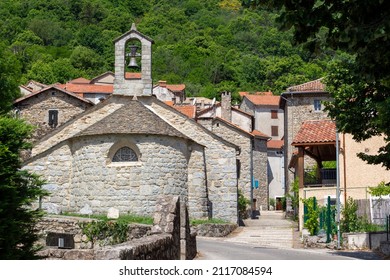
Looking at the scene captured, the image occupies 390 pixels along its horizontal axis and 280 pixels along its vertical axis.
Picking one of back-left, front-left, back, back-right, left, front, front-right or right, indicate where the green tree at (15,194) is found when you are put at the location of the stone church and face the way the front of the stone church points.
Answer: back

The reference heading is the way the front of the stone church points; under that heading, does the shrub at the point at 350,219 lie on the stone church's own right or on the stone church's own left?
on the stone church's own right

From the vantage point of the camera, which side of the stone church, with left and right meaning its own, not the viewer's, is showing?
back

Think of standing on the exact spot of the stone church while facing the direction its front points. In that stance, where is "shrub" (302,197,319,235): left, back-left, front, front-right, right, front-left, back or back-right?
back-right

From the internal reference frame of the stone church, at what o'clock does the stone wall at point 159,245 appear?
The stone wall is roughly at 6 o'clock from the stone church.

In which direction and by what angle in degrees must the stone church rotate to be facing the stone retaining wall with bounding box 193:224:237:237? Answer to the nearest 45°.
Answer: approximately 135° to its right
